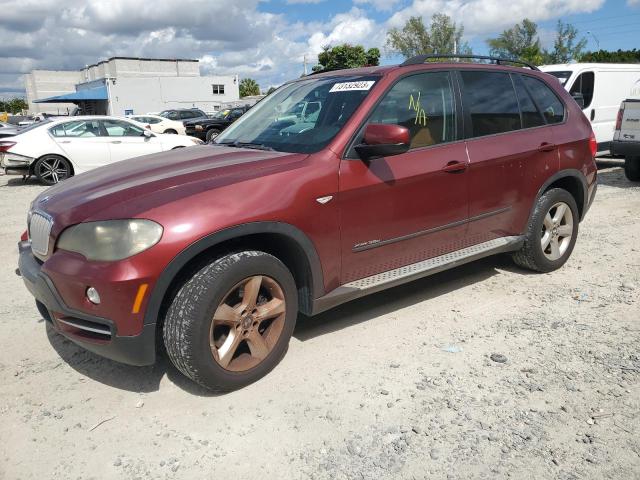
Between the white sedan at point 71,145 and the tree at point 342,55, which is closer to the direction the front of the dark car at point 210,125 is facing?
the white sedan

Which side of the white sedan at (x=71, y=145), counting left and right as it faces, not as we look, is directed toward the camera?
right

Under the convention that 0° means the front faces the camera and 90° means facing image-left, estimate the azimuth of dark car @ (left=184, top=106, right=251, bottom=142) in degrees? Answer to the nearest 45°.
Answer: approximately 45°

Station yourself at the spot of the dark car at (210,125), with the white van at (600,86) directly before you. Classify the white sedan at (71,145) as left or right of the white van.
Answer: right

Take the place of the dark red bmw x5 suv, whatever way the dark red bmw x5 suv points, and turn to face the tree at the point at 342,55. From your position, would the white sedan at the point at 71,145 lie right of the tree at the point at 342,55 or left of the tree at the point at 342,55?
left

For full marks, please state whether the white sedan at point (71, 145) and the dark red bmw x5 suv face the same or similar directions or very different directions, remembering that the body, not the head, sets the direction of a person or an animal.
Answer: very different directions

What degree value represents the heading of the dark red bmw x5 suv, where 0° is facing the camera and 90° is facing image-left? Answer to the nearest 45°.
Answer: approximately 45°

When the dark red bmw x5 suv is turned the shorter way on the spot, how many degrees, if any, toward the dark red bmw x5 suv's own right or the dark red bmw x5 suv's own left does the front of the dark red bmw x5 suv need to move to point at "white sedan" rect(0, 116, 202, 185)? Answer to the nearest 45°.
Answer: approximately 90° to the dark red bmw x5 suv's own right

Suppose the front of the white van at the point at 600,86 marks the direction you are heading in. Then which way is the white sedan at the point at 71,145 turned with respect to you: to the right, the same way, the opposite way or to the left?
the opposite way
